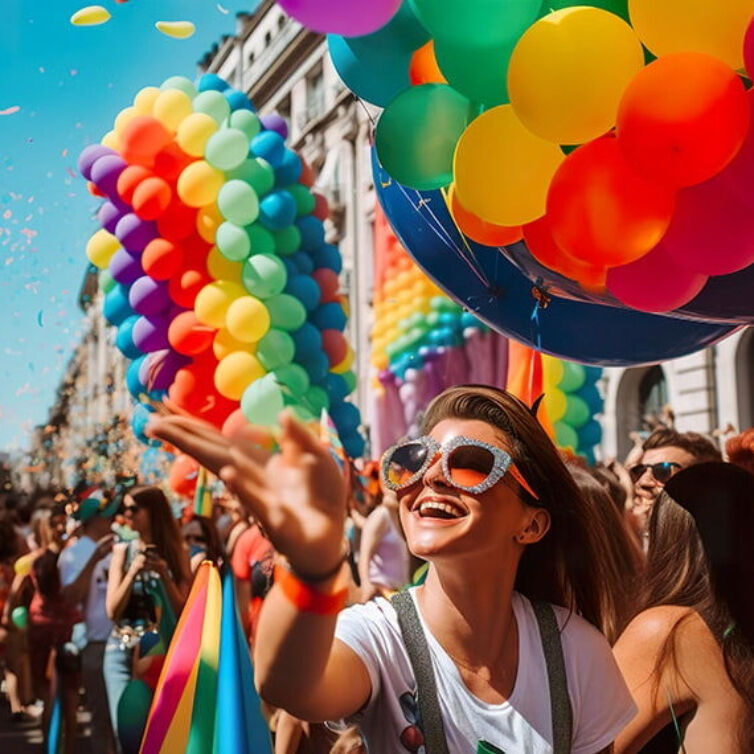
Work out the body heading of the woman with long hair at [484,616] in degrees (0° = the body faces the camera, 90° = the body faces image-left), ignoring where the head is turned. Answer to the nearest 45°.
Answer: approximately 45°

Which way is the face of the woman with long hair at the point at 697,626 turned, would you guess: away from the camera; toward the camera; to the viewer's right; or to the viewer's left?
away from the camera

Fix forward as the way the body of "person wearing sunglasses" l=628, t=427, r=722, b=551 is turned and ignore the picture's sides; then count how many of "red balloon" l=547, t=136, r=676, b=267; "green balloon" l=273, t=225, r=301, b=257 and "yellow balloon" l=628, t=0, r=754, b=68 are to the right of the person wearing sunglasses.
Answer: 1

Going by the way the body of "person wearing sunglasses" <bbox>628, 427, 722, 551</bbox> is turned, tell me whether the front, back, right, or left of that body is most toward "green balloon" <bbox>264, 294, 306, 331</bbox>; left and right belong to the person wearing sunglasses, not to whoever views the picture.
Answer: right

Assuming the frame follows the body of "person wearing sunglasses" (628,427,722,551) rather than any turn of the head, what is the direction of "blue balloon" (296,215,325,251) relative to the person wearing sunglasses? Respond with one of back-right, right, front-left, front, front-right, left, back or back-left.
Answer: right

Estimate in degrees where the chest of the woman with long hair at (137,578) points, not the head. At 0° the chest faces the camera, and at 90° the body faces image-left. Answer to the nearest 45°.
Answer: approximately 45°

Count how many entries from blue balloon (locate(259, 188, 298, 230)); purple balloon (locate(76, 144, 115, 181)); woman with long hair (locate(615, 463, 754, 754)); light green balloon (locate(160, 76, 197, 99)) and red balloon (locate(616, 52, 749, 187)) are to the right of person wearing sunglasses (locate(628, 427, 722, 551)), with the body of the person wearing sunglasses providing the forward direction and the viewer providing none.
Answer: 3

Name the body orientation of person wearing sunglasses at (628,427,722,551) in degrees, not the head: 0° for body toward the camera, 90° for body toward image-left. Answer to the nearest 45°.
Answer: approximately 45°

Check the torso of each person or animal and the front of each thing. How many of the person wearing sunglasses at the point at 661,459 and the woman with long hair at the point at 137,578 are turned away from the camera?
0

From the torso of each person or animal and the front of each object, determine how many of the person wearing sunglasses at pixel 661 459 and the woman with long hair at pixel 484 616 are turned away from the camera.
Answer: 0

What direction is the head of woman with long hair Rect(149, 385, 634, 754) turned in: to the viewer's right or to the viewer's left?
to the viewer's left

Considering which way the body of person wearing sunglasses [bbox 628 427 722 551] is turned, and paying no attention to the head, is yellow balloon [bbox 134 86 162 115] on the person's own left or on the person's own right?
on the person's own right

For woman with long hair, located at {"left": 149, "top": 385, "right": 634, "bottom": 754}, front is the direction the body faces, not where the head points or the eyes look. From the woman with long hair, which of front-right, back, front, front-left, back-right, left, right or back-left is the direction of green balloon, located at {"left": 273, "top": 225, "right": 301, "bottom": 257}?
back-right

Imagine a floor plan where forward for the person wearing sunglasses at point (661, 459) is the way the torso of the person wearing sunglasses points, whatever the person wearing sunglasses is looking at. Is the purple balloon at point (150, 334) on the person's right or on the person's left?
on the person's right

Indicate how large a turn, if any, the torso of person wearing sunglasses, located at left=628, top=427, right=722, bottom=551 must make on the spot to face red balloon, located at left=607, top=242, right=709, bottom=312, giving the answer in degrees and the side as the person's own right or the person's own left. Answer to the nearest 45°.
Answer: approximately 45° to the person's own left

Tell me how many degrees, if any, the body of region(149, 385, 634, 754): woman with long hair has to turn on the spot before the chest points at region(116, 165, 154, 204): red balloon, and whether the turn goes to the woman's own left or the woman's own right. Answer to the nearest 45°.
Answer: approximately 135° to the woman's own right
